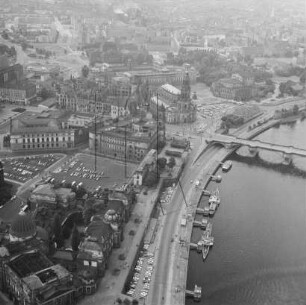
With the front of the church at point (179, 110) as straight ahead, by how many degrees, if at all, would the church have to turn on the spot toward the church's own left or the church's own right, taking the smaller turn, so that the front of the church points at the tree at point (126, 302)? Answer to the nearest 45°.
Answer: approximately 45° to the church's own right

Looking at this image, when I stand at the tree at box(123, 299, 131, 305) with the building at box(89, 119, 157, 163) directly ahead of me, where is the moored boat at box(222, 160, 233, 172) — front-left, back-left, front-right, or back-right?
front-right

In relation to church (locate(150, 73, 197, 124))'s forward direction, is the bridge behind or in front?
in front

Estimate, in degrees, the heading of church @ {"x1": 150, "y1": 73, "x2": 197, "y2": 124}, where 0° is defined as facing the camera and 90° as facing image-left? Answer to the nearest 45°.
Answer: approximately 315°

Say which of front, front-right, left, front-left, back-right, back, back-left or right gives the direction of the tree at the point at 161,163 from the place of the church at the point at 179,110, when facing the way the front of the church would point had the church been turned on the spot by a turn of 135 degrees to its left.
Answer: back
